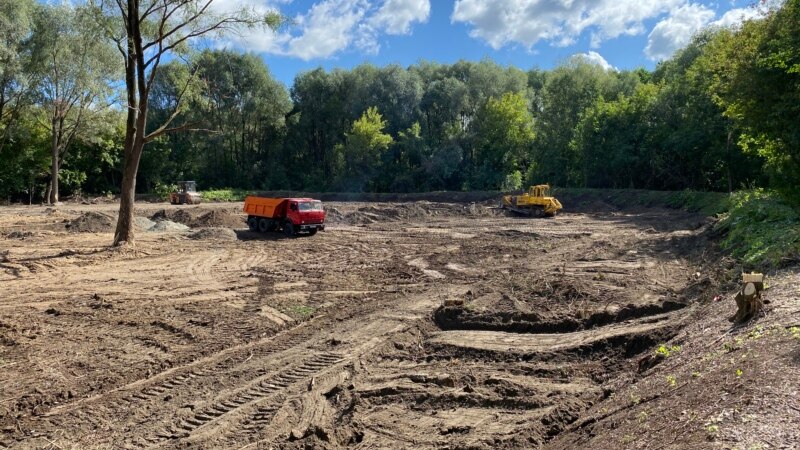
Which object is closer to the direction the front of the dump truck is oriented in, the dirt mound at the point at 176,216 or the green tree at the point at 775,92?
the green tree

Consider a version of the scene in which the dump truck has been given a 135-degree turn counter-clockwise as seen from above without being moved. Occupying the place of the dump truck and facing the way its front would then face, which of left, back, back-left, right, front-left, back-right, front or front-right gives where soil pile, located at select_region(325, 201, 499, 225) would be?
front-right

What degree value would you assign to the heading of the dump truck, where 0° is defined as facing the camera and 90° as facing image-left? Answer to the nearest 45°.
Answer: approximately 315°

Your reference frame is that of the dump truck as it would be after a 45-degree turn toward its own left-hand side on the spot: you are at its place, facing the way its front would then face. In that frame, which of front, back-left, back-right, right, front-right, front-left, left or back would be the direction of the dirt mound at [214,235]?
back

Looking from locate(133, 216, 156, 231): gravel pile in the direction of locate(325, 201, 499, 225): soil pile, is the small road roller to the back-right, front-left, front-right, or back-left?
front-left

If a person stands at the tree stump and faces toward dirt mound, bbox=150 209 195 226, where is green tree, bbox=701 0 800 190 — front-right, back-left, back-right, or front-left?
front-right

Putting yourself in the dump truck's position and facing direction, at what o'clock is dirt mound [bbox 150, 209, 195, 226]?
The dirt mound is roughly at 6 o'clock from the dump truck.

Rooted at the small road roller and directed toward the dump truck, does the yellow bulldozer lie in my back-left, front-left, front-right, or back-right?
front-left

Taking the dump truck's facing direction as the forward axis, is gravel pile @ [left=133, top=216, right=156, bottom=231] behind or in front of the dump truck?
behind

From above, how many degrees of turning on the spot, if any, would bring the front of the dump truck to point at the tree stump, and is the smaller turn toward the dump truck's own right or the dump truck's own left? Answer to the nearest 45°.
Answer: approximately 45° to the dump truck's own right

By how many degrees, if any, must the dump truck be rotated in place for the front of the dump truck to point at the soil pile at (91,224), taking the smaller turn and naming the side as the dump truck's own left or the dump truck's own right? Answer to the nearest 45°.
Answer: approximately 135° to the dump truck's own right

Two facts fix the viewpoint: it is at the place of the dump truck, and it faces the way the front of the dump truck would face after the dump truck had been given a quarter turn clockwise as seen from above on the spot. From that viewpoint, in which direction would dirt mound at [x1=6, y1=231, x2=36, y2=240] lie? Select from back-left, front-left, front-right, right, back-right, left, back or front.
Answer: front-right

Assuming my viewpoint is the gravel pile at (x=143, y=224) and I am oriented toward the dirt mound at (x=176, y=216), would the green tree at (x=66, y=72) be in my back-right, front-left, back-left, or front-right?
front-left

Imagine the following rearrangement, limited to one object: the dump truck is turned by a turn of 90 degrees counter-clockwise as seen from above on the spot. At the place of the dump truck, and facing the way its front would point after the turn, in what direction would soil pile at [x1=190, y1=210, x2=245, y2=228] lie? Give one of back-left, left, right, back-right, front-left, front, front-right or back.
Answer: left

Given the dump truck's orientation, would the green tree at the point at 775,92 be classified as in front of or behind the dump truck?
in front

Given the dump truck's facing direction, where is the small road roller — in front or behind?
behind
